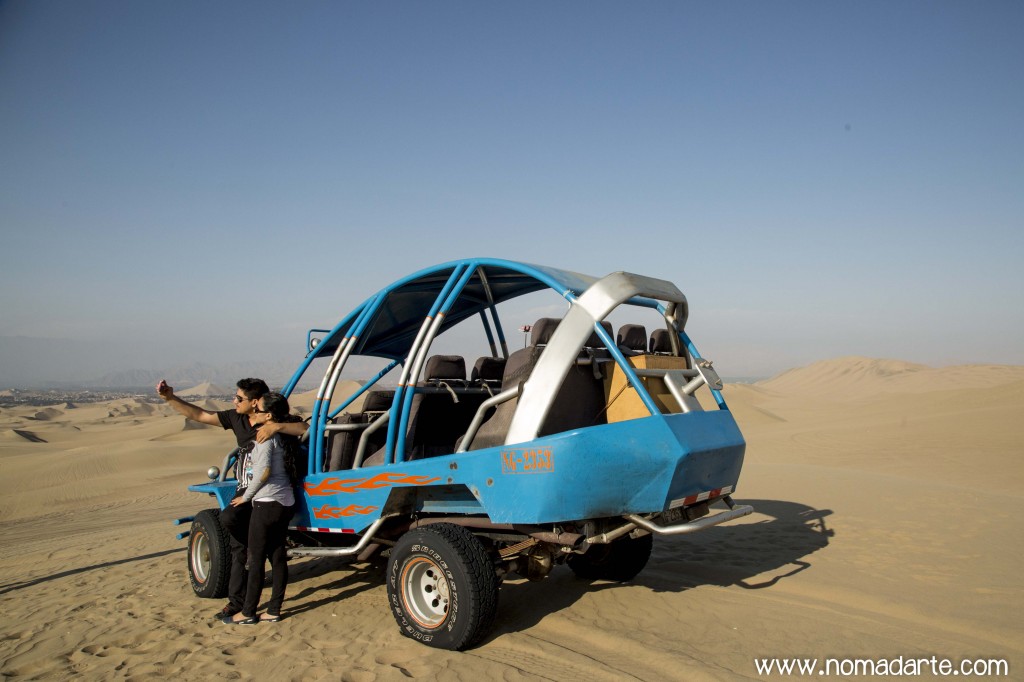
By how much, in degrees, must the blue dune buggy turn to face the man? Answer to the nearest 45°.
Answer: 0° — it already faces them

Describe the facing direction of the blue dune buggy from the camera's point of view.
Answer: facing away from the viewer and to the left of the viewer

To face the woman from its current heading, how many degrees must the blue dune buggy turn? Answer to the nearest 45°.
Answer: approximately 45° to its left

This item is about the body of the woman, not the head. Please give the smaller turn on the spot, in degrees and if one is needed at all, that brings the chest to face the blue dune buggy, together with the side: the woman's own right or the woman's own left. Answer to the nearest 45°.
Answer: approximately 135° to the woman's own left
